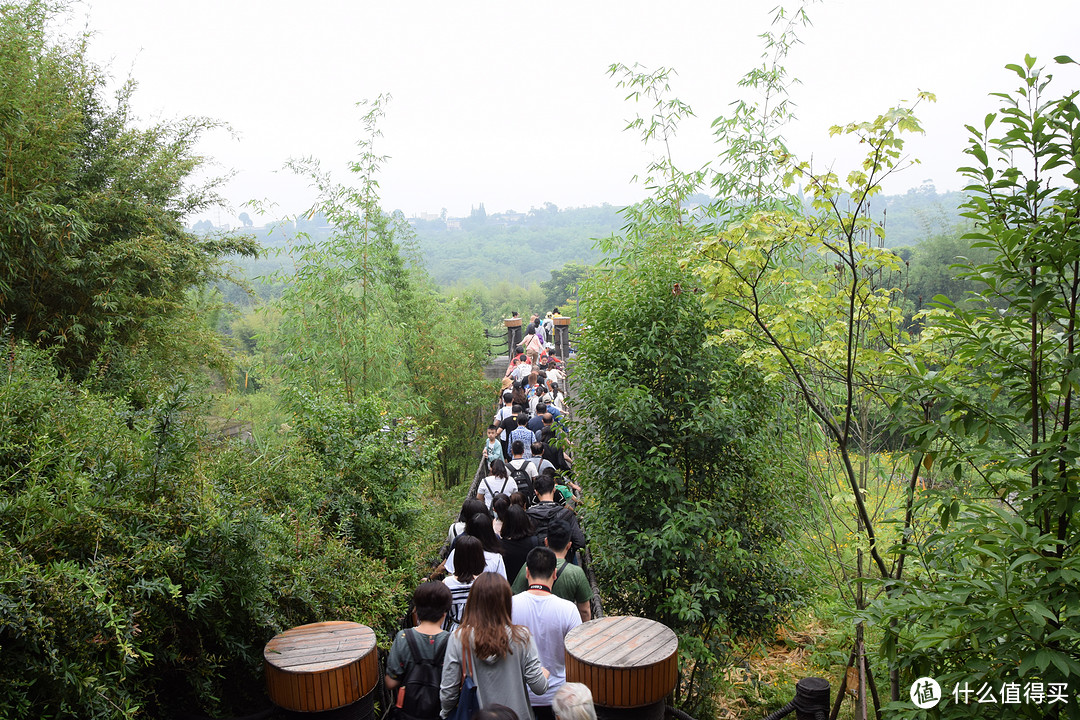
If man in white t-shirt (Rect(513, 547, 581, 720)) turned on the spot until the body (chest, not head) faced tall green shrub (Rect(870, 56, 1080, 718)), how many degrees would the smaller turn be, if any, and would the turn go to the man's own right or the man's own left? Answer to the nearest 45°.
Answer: approximately 135° to the man's own right

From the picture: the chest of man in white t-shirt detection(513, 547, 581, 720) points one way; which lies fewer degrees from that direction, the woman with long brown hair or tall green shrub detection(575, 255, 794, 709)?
the tall green shrub

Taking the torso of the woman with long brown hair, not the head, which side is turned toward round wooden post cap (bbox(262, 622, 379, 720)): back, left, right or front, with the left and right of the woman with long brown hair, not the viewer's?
left

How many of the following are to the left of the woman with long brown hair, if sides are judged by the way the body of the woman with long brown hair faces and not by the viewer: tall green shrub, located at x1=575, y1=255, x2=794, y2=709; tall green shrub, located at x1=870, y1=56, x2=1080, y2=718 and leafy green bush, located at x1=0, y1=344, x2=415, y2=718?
1

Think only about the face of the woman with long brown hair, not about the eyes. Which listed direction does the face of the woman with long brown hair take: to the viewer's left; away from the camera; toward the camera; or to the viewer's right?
away from the camera

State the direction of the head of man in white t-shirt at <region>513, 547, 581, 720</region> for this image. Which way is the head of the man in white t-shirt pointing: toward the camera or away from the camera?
away from the camera

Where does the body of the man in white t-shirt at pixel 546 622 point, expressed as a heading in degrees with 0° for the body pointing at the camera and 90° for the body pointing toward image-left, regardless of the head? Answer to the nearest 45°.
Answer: approximately 180°

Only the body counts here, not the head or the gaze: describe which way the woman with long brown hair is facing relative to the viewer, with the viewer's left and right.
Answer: facing away from the viewer

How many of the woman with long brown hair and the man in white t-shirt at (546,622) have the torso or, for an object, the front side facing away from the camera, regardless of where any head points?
2

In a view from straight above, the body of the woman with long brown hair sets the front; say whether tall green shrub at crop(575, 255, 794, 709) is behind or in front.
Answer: in front

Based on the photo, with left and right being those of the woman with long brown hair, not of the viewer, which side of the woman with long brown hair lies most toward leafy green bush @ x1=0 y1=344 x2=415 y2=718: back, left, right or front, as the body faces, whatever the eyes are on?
left
